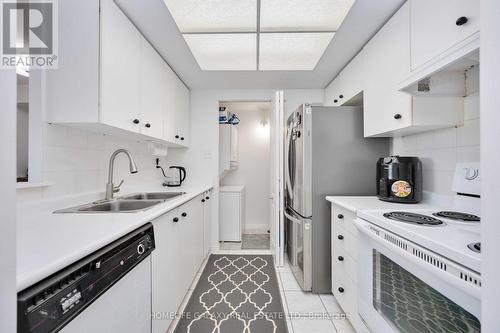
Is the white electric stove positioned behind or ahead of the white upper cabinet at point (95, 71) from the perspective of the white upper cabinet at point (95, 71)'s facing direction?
ahead

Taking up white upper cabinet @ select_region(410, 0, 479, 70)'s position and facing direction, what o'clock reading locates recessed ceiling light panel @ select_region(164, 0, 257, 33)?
The recessed ceiling light panel is roughly at 1 o'clock from the white upper cabinet.

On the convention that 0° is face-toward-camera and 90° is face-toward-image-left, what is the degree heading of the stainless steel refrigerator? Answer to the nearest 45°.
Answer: approximately 90°

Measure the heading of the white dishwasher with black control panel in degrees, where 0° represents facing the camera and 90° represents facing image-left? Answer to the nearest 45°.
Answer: approximately 315°

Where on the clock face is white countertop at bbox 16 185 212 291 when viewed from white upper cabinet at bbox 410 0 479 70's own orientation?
The white countertop is roughly at 12 o'clock from the white upper cabinet.

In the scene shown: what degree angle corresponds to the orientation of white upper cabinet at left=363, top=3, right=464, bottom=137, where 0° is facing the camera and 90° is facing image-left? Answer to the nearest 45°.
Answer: approximately 45°
